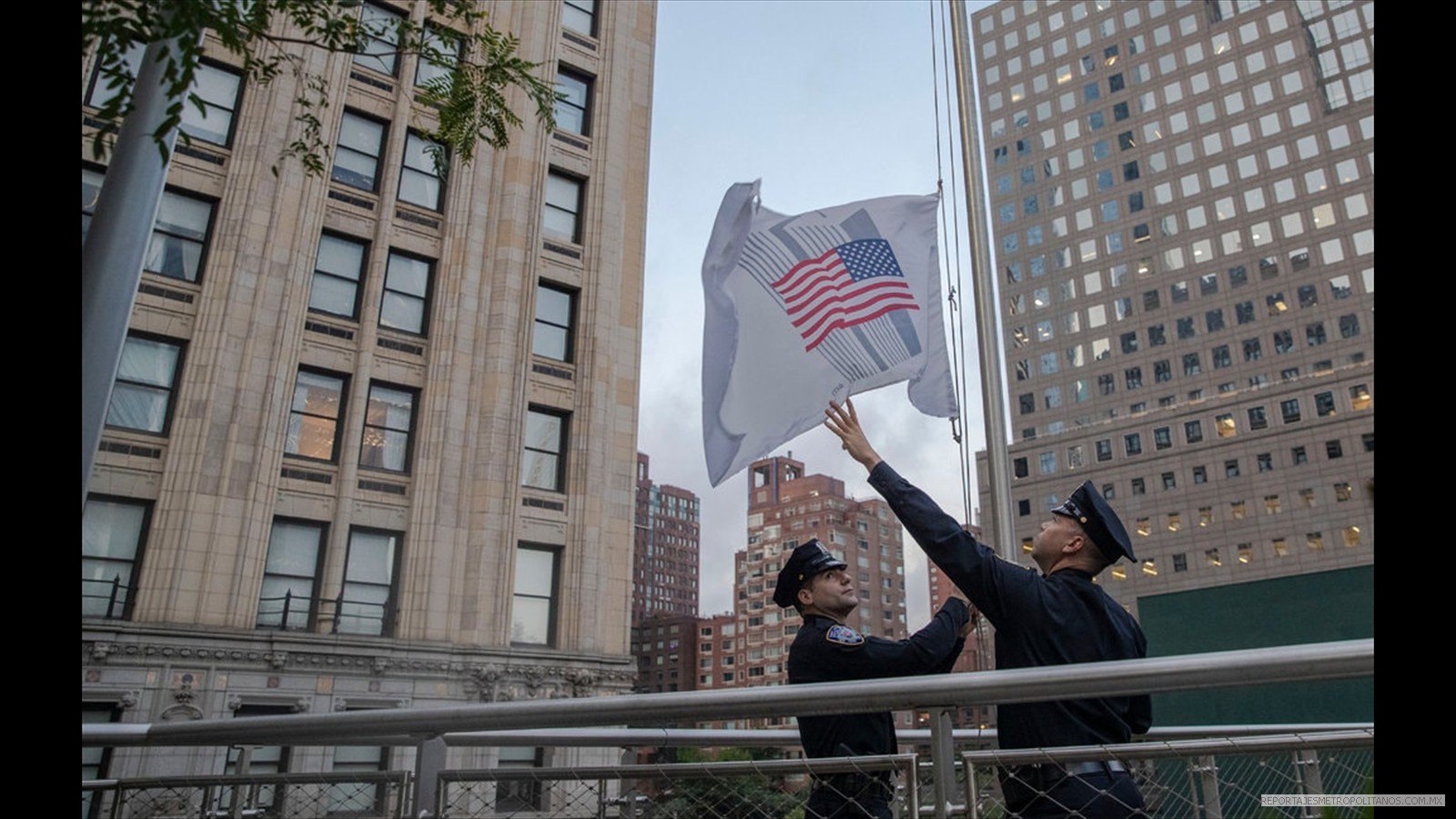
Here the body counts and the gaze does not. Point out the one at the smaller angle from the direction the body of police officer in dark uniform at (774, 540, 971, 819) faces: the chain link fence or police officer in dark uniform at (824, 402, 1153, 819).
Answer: the police officer in dark uniform

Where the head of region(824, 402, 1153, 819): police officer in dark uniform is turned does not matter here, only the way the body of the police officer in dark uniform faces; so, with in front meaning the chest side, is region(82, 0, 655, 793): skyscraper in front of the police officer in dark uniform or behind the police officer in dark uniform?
in front

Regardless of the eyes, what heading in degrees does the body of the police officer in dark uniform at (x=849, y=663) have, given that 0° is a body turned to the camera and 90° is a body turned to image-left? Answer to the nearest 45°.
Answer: approximately 270°

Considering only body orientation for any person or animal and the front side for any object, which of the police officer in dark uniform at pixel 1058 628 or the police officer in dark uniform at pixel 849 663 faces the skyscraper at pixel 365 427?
the police officer in dark uniform at pixel 1058 628

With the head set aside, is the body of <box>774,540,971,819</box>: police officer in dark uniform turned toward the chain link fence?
no

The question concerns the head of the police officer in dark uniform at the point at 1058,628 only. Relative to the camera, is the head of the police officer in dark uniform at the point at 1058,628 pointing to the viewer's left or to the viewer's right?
to the viewer's left

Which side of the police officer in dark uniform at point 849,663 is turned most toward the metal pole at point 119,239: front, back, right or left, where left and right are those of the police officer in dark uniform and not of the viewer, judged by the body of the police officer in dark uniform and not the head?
back

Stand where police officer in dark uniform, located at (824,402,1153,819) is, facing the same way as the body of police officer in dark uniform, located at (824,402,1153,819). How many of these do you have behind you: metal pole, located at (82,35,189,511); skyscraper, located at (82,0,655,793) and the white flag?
0

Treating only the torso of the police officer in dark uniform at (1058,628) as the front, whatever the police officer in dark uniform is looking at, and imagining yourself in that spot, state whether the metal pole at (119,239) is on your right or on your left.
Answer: on your left

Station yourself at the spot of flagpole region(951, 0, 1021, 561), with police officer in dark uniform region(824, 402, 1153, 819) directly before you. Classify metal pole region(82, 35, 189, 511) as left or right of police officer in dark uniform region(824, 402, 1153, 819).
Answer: right

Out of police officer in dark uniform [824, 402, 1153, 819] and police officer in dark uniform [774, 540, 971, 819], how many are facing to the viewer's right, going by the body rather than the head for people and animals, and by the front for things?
1

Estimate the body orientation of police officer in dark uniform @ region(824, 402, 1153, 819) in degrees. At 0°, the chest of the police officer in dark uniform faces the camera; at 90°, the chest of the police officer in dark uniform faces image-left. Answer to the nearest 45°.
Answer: approximately 135°
